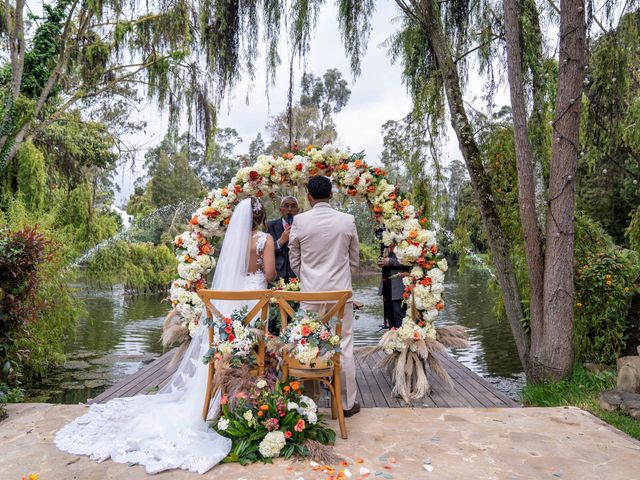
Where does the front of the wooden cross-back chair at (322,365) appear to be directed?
away from the camera

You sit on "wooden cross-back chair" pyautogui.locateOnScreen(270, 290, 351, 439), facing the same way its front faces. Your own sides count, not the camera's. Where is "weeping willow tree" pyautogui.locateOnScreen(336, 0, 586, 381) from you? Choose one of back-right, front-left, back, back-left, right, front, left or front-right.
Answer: front-right

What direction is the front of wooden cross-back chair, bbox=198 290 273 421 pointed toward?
away from the camera

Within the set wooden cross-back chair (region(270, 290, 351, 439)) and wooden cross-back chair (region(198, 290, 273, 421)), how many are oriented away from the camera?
2

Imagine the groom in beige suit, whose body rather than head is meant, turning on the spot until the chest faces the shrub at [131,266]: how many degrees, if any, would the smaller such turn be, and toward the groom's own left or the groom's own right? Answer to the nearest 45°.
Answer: approximately 45° to the groom's own left

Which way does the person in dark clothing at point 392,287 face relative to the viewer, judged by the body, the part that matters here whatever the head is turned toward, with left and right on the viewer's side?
facing the viewer and to the left of the viewer

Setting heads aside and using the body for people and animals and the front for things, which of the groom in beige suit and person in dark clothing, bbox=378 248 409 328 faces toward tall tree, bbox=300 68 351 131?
the groom in beige suit

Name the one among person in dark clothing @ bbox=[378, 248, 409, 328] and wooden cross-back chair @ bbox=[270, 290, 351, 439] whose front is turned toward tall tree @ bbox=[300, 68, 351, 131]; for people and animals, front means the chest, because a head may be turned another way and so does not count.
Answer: the wooden cross-back chair

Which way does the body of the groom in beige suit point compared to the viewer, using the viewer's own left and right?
facing away from the viewer

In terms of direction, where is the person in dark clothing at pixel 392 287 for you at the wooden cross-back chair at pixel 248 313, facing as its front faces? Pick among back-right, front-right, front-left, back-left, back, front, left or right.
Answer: front-right

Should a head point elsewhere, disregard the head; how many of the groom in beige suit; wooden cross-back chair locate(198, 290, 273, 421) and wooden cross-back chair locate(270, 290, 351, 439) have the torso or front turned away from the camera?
3

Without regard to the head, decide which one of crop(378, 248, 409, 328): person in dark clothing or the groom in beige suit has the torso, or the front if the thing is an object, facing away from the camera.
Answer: the groom in beige suit
